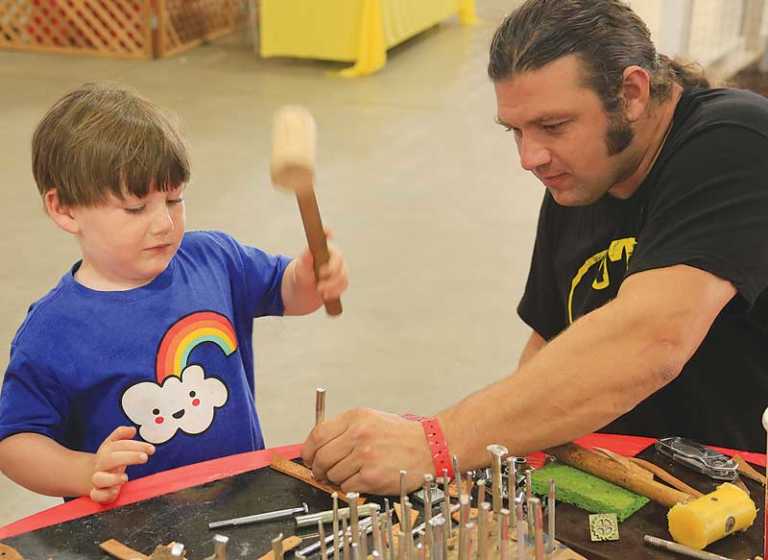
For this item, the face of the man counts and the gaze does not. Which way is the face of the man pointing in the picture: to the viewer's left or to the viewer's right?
to the viewer's left

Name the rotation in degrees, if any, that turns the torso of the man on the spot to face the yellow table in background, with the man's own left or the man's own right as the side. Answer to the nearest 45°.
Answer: approximately 135° to the man's own right

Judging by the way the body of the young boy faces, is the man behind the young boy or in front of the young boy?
in front

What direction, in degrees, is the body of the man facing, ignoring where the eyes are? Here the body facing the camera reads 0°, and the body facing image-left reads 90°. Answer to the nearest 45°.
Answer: approximately 45°

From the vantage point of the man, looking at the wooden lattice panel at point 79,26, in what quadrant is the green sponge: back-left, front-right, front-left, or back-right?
back-left

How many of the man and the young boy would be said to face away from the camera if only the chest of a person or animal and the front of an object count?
0

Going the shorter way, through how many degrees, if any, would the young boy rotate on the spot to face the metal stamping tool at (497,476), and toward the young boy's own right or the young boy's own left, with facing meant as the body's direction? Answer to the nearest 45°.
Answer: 0° — they already face it

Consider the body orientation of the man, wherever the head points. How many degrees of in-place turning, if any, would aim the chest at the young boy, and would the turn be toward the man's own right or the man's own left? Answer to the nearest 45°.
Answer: approximately 45° to the man's own right

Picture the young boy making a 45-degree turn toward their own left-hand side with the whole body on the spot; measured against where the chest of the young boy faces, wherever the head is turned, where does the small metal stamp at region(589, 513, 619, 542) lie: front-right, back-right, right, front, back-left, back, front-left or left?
front-right

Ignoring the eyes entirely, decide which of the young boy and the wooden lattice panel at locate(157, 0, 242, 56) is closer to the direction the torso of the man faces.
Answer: the young boy

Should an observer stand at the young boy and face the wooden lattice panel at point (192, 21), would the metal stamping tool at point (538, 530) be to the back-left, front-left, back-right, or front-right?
back-right

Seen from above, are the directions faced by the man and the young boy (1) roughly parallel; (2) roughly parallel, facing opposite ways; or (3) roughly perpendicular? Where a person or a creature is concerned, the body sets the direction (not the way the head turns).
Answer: roughly perpendicular

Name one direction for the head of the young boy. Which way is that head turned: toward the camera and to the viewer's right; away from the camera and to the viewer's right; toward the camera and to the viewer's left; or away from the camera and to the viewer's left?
toward the camera and to the viewer's right

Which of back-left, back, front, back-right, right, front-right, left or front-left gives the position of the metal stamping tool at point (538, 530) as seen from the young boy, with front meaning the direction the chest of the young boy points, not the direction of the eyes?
front
